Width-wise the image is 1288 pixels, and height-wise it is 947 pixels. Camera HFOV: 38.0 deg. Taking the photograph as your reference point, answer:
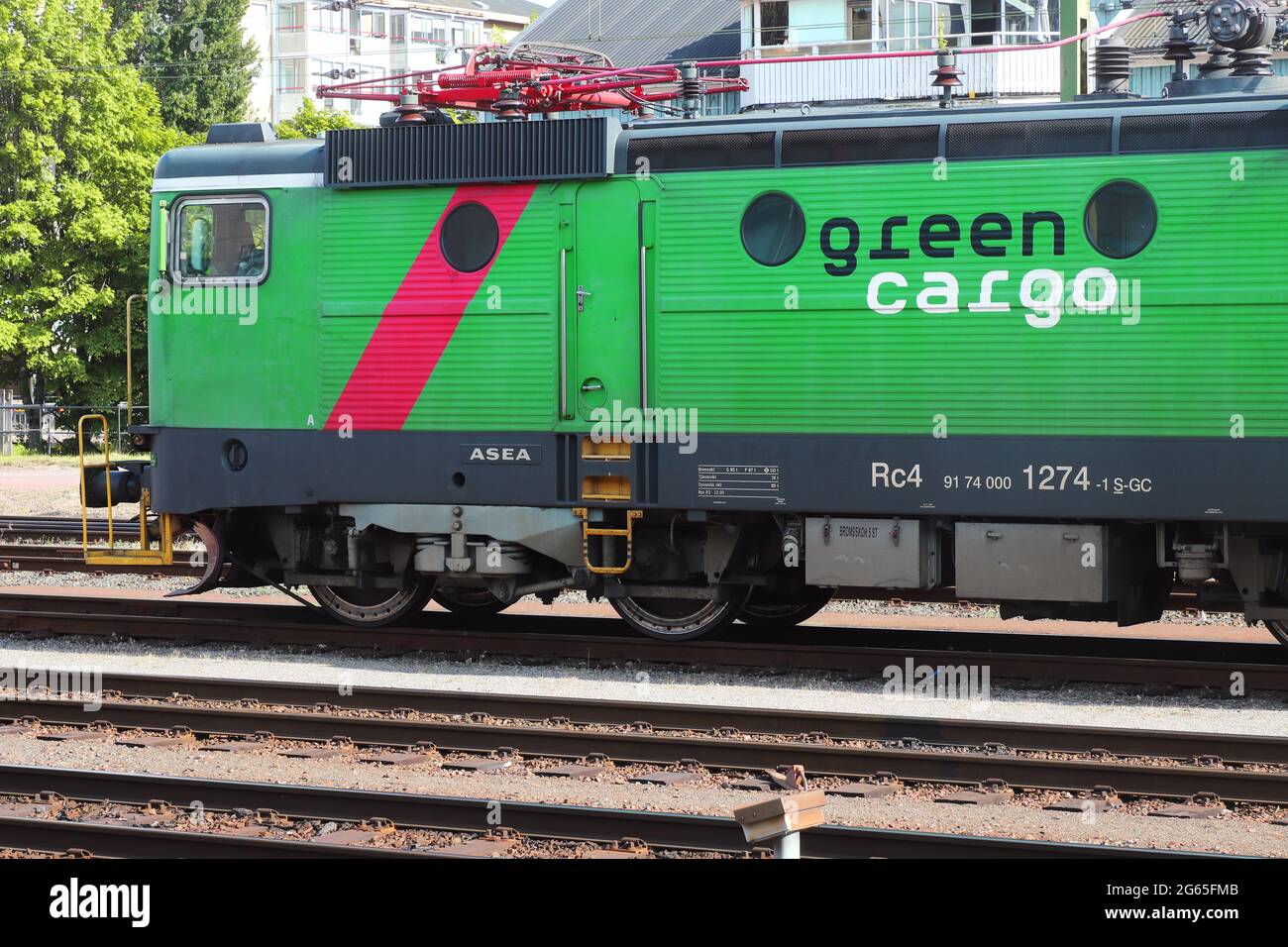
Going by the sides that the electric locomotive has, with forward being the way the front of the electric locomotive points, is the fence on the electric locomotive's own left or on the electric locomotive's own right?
on the electric locomotive's own right

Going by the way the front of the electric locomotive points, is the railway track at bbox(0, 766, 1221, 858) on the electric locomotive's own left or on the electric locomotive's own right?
on the electric locomotive's own left

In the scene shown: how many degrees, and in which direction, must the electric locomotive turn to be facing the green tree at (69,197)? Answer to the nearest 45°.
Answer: approximately 45° to its right

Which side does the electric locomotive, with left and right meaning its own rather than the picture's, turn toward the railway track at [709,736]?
left

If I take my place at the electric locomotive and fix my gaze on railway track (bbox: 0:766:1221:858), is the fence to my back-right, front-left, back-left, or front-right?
back-right

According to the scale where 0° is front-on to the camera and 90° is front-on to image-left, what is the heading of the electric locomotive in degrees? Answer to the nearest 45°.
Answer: approximately 90°
